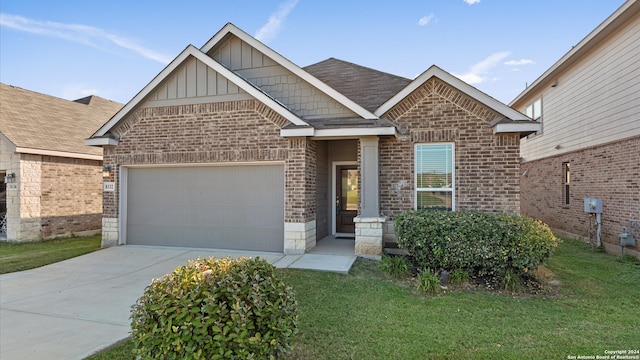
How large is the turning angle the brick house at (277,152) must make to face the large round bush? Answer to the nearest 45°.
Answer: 0° — it already faces it

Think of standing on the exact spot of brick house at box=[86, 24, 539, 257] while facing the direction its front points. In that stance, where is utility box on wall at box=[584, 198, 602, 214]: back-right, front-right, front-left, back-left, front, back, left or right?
left

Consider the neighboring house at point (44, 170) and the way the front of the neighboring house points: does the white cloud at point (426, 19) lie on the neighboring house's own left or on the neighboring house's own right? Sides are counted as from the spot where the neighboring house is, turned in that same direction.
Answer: on the neighboring house's own left

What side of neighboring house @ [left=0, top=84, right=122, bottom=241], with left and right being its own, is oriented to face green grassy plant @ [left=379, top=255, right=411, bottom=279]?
left

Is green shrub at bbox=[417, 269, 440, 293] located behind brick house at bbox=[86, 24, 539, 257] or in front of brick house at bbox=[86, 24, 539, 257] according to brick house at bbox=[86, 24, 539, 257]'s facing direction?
in front

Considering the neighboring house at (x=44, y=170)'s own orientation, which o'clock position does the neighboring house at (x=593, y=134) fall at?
the neighboring house at (x=593, y=134) is roughly at 9 o'clock from the neighboring house at (x=44, y=170).

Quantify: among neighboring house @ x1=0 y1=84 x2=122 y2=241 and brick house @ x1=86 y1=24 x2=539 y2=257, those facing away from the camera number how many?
0

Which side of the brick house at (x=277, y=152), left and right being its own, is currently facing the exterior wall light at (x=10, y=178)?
right

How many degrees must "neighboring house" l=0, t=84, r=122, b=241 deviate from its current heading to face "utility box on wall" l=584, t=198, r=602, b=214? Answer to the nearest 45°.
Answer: approximately 90° to its left

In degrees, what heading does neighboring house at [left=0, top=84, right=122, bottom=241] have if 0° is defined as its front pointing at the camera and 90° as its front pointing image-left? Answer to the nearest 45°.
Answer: approximately 45°

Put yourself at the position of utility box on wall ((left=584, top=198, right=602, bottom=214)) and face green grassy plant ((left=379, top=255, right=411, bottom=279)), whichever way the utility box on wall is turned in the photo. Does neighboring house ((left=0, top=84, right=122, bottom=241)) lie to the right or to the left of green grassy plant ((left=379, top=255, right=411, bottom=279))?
right

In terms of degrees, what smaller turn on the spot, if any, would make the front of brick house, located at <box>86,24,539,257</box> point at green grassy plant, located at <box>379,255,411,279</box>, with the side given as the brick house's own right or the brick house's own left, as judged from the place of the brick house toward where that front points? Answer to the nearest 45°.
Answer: approximately 45° to the brick house's own left

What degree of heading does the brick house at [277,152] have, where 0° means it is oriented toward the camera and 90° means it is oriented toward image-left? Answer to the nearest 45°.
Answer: approximately 0°
